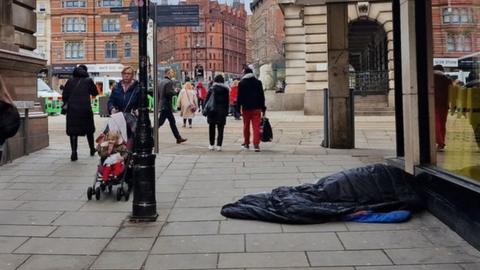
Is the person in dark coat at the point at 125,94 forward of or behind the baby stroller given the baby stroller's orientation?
behind

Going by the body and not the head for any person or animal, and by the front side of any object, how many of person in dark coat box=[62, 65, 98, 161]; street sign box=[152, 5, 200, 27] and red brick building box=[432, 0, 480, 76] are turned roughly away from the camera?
1

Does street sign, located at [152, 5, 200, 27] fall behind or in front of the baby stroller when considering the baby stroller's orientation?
behind

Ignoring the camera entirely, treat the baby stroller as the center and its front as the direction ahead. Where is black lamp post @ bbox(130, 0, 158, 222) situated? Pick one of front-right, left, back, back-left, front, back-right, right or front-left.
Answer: front-left

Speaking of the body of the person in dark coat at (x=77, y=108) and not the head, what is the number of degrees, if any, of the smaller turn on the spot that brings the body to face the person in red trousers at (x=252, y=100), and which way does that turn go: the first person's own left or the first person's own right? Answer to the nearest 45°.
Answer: approximately 90° to the first person's own right

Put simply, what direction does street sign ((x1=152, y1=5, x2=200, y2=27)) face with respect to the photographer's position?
facing the viewer
